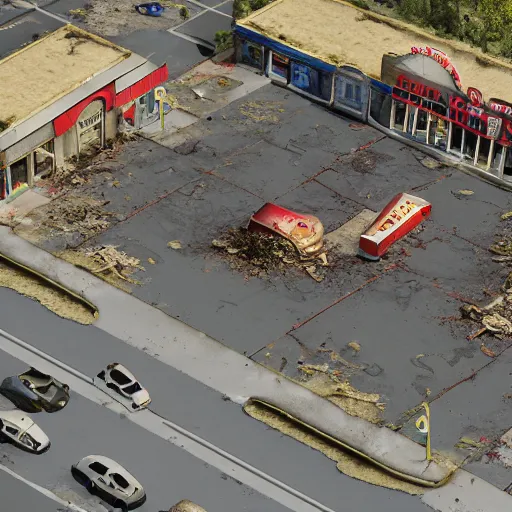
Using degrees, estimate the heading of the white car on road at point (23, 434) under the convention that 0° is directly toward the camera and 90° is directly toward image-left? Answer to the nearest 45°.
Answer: approximately 315°

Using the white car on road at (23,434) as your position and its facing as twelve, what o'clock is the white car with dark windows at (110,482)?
The white car with dark windows is roughly at 12 o'clock from the white car on road.
